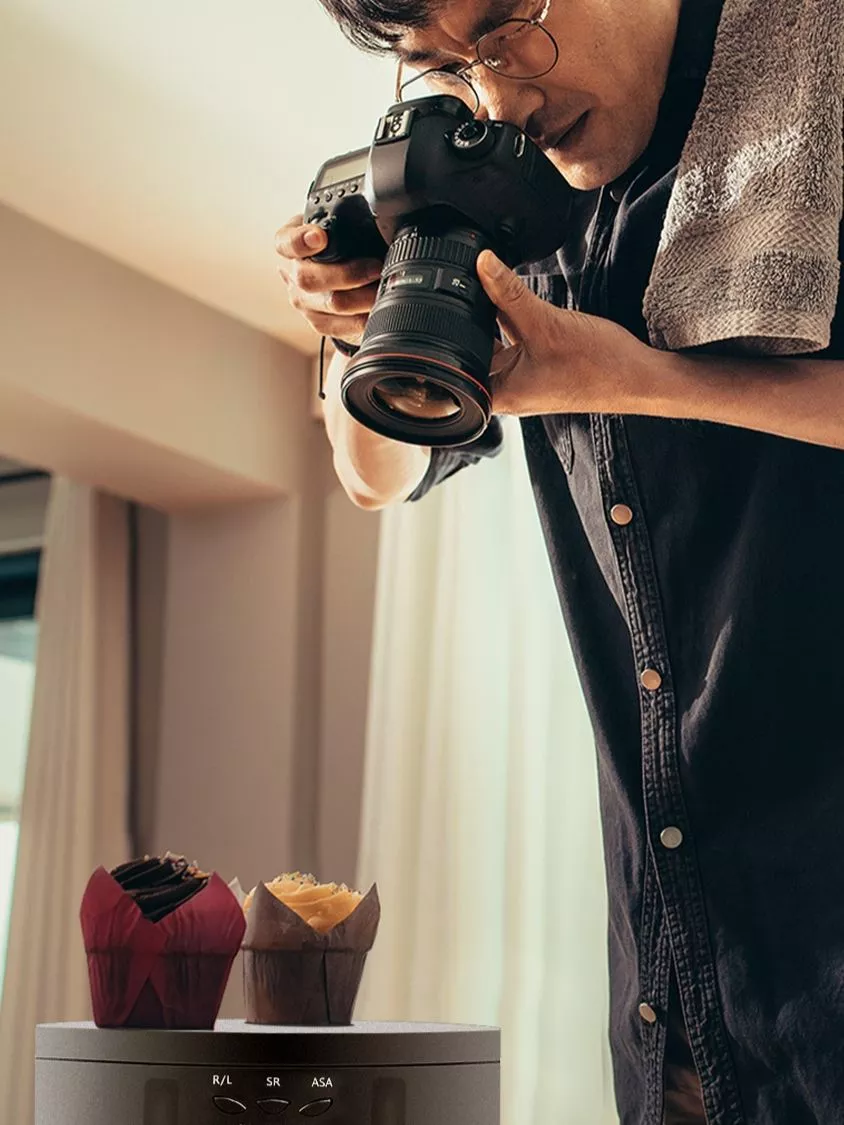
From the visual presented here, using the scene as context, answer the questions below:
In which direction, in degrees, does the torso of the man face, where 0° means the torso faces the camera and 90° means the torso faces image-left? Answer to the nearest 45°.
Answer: approximately 45°

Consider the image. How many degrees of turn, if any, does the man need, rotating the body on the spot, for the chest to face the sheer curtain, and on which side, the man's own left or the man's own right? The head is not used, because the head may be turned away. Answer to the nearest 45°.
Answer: approximately 135° to the man's own right

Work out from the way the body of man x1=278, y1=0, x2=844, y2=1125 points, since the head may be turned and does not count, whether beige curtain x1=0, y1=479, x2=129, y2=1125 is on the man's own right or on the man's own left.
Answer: on the man's own right

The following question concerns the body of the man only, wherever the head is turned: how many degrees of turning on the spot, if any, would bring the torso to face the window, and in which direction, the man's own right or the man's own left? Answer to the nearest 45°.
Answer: approximately 90° to the man's own right
